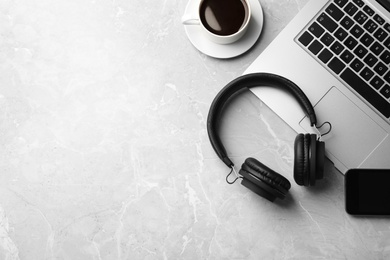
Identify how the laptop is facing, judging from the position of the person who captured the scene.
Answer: facing the viewer and to the left of the viewer
